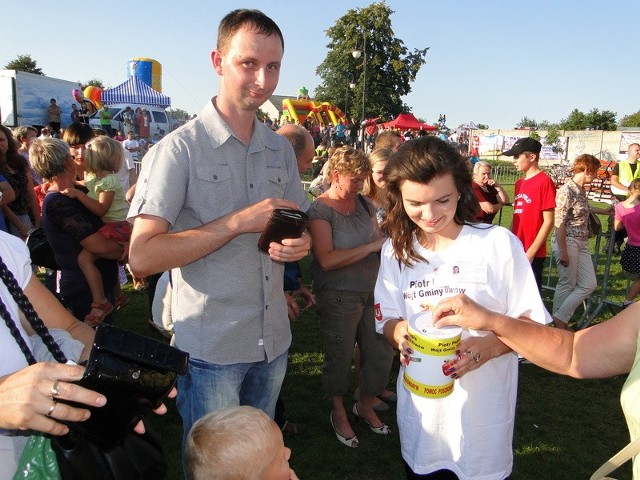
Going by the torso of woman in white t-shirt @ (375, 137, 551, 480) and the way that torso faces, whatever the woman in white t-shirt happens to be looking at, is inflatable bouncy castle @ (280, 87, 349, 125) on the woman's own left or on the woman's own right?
on the woman's own right

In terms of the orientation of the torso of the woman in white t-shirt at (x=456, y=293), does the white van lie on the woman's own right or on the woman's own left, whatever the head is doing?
on the woman's own right

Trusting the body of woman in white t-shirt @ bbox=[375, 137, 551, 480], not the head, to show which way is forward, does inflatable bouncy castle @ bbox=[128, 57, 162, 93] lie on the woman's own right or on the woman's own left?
on the woman's own right

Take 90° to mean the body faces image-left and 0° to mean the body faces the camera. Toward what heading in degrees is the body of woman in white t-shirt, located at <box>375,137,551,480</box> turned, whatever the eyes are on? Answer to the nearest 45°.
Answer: approximately 45°

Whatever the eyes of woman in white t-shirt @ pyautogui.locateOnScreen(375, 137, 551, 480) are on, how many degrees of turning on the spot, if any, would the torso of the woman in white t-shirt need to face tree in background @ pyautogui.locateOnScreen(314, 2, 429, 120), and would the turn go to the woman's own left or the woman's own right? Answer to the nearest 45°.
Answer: approximately 135° to the woman's own right
